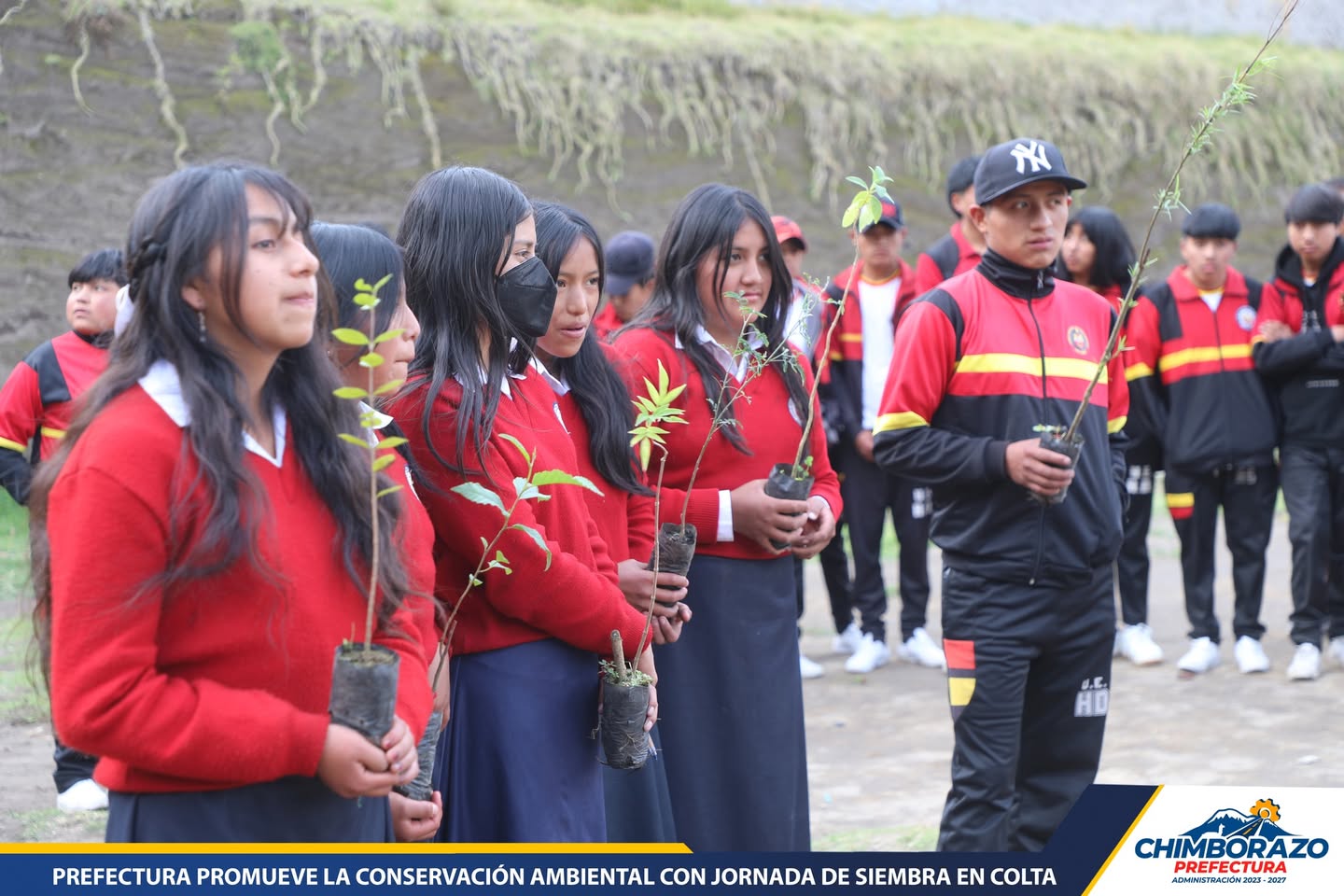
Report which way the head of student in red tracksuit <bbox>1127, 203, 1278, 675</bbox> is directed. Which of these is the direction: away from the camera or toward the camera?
toward the camera

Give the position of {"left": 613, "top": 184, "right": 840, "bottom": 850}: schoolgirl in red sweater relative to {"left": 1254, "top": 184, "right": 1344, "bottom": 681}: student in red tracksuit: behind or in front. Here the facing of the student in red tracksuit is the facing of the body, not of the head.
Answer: in front

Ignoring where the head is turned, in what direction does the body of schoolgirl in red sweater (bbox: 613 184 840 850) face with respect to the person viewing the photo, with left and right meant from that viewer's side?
facing the viewer and to the right of the viewer

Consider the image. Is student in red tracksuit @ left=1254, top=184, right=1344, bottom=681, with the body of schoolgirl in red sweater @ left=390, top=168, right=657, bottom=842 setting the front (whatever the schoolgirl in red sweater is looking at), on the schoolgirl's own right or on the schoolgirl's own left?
on the schoolgirl's own left

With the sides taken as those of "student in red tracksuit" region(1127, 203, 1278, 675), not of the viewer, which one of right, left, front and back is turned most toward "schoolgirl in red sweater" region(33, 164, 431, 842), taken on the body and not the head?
front

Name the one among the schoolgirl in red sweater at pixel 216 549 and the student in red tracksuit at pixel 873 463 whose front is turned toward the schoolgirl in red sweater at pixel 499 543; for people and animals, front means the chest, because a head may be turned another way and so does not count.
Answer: the student in red tracksuit

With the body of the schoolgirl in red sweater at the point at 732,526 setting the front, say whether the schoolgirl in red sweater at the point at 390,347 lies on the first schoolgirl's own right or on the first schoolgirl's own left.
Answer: on the first schoolgirl's own right

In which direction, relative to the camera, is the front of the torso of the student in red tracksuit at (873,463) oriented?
toward the camera

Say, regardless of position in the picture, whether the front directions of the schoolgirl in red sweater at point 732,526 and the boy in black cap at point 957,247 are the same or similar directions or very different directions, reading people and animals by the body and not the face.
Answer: same or similar directions

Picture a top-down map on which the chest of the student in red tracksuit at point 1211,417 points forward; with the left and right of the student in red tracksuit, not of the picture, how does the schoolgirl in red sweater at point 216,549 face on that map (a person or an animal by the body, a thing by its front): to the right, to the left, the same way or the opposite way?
to the left

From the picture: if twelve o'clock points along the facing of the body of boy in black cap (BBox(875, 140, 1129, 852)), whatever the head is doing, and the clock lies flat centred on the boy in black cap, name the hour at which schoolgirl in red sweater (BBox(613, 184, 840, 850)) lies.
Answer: The schoolgirl in red sweater is roughly at 4 o'clock from the boy in black cap.

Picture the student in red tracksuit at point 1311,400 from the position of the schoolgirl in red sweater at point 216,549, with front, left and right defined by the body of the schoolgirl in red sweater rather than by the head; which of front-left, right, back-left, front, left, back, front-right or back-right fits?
left
